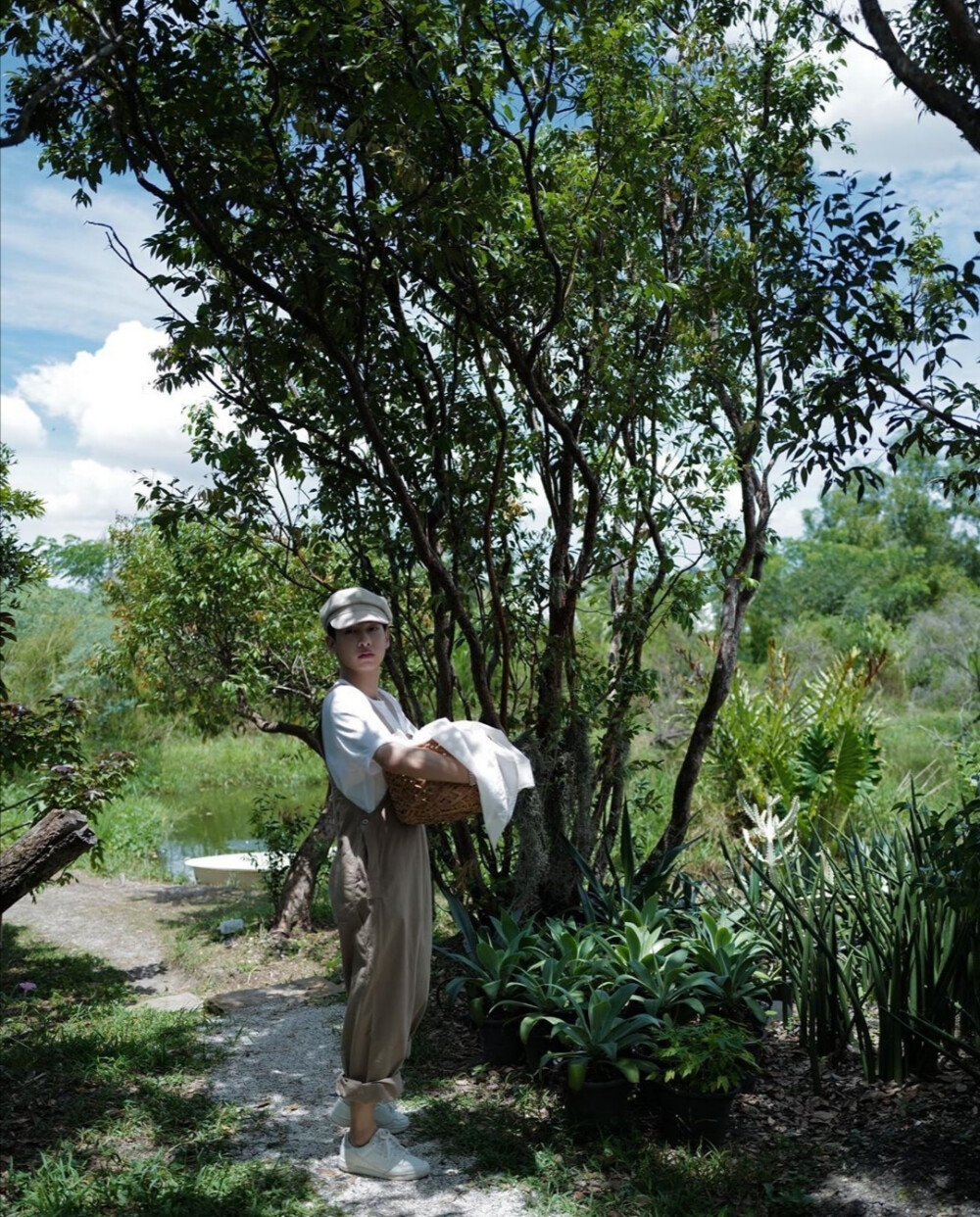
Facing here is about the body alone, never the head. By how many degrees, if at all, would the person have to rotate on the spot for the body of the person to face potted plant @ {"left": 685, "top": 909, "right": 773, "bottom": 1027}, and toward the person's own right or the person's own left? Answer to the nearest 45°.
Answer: approximately 45° to the person's own left

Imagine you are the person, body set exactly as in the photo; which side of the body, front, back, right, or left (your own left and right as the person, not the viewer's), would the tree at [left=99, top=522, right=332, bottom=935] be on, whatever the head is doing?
left

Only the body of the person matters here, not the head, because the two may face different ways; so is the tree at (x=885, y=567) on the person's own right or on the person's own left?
on the person's own left

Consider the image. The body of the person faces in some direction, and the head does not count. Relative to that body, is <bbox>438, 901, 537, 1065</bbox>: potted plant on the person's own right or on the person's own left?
on the person's own left

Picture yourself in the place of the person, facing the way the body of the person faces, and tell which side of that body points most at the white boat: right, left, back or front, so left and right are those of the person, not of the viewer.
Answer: left

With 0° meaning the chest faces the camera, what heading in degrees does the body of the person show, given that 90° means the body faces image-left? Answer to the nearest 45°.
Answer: approximately 270°

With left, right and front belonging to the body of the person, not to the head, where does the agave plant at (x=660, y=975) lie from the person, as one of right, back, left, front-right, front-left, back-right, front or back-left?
front-left

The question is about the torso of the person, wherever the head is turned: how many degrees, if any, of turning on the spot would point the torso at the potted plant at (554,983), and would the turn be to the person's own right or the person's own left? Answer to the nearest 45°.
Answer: approximately 45° to the person's own left

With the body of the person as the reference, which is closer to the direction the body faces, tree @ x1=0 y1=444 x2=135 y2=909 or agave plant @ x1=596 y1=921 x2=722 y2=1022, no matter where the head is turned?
the agave plant

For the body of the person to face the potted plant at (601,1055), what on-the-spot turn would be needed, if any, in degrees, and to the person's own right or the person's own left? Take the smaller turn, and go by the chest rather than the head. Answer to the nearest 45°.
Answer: approximately 45° to the person's own left
